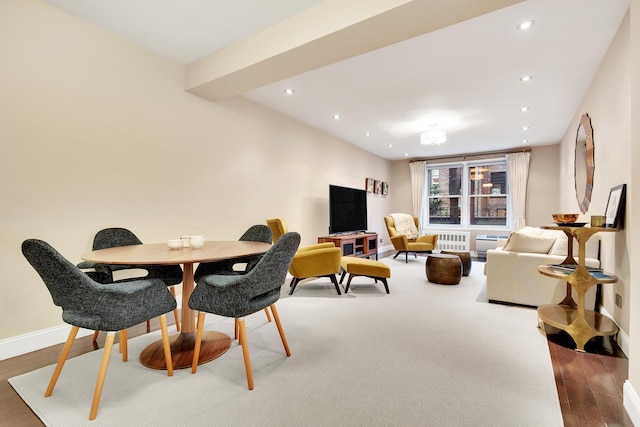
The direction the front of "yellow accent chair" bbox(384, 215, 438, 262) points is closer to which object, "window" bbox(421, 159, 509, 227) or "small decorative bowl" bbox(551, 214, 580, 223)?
the small decorative bowl

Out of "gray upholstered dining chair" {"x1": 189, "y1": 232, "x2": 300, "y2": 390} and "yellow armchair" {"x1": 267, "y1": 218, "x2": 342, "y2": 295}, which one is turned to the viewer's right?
the yellow armchair

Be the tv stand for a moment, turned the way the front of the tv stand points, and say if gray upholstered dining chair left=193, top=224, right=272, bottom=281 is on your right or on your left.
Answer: on your right

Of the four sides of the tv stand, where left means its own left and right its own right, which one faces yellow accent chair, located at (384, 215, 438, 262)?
left

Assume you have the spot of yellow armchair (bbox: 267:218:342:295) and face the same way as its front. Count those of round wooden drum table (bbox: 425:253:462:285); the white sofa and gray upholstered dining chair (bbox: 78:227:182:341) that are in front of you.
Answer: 2

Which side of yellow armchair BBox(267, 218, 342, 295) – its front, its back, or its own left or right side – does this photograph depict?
right

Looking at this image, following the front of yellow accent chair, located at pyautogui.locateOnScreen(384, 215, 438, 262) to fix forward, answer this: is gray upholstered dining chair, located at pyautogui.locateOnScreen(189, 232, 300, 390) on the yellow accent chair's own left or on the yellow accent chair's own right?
on the yellow accent chair's own right

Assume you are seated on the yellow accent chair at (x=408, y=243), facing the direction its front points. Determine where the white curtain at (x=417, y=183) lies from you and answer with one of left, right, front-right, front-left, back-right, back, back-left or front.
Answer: back-left

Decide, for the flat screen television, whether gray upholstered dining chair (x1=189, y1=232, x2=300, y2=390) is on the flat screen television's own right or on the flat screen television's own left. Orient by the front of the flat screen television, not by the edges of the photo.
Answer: on the flat screen television's own right

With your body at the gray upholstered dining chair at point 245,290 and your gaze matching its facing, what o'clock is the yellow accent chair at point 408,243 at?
The yellow accent chair is roughly at 3 o'clock from the gray upholstered dining chair.

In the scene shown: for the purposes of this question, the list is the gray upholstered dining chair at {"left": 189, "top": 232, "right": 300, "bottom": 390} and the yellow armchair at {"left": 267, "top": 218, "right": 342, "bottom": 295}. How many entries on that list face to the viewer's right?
1

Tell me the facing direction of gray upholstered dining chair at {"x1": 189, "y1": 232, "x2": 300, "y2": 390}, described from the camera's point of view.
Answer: facing away from the viewer and to the left of the viewer

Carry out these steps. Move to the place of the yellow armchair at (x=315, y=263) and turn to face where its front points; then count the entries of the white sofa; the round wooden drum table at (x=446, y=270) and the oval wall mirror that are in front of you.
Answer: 3

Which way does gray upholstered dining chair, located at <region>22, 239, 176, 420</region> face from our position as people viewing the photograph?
facing away from the viewer and to the right of the viewer
